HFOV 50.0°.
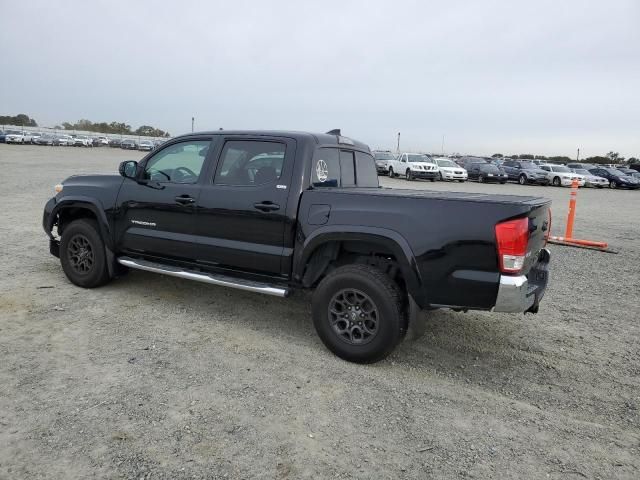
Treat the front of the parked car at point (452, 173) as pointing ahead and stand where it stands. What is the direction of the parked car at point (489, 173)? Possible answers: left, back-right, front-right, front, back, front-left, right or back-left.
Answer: left

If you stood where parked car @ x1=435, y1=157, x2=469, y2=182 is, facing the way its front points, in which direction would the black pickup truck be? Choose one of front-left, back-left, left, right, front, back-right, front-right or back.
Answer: front-right

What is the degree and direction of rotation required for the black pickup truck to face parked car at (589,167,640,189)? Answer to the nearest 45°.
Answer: approximately 90° to its right

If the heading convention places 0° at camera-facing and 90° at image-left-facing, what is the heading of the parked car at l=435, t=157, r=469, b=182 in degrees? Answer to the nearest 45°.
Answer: approximately 315°

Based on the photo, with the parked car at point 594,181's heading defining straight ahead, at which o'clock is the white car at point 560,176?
The white car is roughly at 3 o'clock from the parked car.

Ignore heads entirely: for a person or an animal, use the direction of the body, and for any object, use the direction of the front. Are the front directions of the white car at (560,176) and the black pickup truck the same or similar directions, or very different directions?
very different directions

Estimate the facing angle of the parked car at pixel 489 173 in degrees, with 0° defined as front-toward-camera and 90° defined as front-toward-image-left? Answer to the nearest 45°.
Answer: approximately 315°

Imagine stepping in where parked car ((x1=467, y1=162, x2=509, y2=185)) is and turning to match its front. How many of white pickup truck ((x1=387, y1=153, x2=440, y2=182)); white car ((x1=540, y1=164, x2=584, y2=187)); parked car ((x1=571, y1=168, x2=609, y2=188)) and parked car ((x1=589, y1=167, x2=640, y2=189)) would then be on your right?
1

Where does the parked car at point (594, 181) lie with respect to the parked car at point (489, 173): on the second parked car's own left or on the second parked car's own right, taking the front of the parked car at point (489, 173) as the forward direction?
on the second parked car's own left

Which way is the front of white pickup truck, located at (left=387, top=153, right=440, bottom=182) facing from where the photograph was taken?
facing the viewer and to the right of the viewer

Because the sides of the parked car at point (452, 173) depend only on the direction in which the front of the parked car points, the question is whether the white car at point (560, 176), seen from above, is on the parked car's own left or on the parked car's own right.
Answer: on the parked car's own left

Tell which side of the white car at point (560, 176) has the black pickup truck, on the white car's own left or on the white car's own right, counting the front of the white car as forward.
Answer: on the white car's own right

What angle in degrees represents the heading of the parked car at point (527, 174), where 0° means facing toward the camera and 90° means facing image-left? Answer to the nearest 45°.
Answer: approximately 315°
